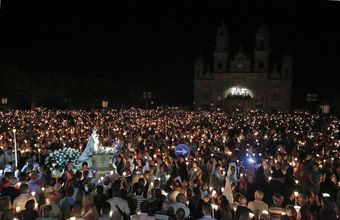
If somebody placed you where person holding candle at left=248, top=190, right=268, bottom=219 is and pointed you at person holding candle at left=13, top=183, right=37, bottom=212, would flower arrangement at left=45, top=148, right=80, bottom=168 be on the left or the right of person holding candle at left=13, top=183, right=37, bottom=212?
right

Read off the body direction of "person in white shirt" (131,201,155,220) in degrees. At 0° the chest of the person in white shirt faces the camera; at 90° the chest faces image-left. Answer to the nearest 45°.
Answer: approximately 180°

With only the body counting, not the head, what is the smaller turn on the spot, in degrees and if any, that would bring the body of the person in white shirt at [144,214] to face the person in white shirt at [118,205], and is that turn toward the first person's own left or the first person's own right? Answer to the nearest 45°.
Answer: approximately 45° to the first person's own left

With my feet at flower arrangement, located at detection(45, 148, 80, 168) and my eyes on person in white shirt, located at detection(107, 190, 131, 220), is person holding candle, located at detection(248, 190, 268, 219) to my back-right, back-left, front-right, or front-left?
front-left

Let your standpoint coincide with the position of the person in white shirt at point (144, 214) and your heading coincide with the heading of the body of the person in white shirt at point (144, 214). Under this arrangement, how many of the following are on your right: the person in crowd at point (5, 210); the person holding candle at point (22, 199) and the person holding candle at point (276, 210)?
1

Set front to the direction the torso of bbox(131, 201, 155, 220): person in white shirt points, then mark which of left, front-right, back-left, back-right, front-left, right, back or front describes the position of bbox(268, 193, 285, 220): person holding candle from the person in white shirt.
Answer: right

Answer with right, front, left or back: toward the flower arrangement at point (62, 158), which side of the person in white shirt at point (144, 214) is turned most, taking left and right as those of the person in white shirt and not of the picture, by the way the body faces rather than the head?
front

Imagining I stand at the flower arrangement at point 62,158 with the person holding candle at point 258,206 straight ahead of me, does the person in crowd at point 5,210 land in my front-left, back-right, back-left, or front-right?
front-right

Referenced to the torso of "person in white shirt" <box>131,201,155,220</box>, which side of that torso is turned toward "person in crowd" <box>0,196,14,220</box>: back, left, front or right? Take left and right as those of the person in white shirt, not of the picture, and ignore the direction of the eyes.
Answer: left

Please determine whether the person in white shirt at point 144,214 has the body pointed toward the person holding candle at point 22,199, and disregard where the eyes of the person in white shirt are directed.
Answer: no

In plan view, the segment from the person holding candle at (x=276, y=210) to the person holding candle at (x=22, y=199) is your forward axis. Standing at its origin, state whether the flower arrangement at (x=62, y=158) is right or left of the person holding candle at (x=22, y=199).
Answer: right

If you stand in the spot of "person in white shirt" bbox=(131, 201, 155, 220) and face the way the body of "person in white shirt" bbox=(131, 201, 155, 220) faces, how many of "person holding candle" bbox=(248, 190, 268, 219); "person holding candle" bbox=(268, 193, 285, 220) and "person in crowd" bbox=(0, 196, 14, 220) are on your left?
1
